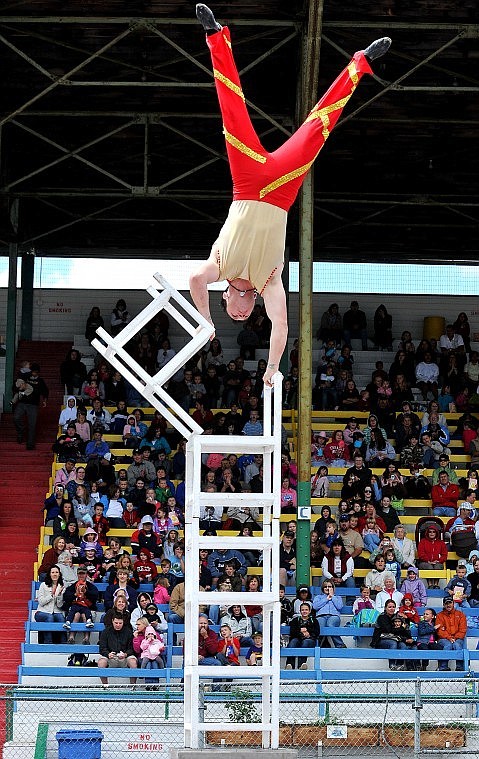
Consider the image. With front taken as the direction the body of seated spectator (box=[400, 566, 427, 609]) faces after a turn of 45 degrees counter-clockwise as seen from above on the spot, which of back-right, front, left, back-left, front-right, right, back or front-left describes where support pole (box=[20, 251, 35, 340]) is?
back

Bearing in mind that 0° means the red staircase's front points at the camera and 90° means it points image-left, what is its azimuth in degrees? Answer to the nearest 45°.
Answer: approximately 0°

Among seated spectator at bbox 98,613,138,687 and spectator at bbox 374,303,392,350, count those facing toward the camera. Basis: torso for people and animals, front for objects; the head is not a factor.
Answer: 2

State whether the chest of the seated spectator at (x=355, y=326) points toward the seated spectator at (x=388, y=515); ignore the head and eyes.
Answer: yes

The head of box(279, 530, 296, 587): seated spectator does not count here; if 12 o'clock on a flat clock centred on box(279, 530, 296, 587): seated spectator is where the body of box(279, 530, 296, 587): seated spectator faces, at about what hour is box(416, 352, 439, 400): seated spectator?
box(416, 352, 439, 400): seated spectator is roughly at 7 o'clock from box(279, 530, 296, 587): seated spectator.

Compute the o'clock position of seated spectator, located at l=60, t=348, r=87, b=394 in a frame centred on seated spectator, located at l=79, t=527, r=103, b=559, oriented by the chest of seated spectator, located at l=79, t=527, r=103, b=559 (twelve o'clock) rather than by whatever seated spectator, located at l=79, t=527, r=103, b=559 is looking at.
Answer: seated spectator, located at l=60, t=348, r=87, b=394 is roughly at 6 o'clock from seated spectator, located at l=79, t=527, r=103, b=559.

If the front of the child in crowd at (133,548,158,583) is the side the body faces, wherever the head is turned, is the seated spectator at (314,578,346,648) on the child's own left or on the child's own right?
on the child's own left

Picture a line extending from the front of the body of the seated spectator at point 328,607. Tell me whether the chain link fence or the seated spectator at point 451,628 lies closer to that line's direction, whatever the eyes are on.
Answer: the chain link fence

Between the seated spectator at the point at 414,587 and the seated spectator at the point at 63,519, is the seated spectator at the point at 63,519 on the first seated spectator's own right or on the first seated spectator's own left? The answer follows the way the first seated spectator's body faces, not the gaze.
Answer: on the first seated spectator's own right

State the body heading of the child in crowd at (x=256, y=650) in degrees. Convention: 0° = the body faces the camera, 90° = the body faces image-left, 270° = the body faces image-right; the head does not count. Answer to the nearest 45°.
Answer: approximately 0°

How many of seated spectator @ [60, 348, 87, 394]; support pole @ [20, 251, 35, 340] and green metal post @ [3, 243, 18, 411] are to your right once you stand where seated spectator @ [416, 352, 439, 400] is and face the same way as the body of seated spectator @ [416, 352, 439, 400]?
3
